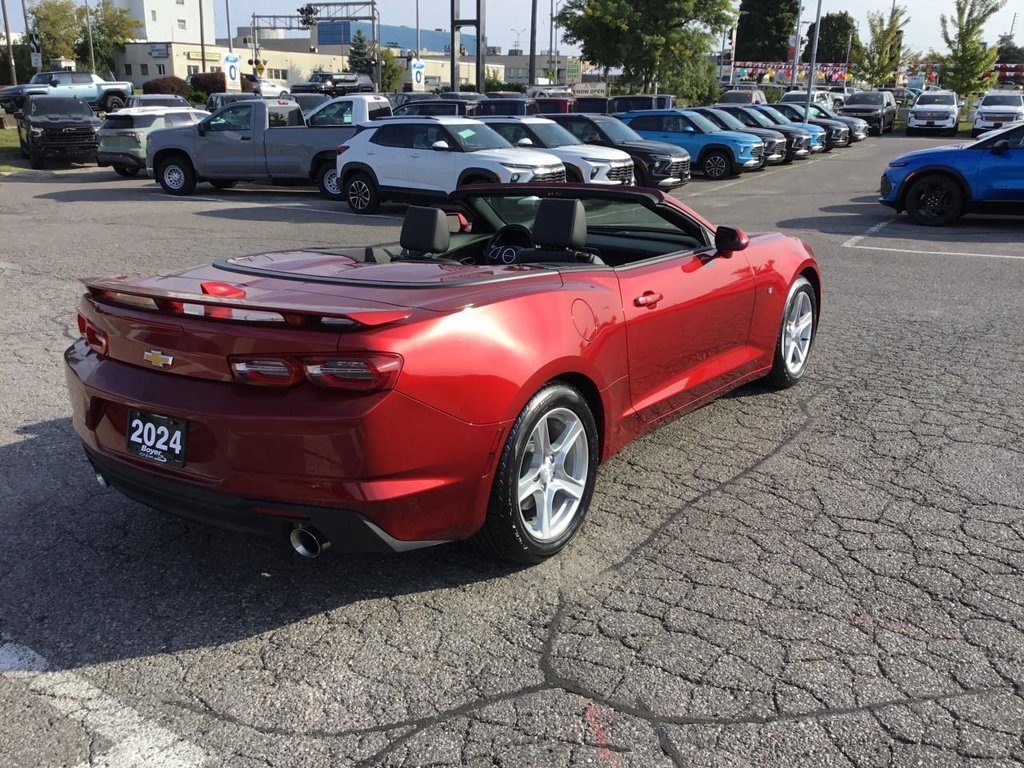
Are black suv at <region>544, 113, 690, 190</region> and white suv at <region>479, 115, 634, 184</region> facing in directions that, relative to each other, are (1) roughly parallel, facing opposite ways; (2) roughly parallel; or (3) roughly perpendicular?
roughly parallel

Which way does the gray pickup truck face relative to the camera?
to the viewer's left

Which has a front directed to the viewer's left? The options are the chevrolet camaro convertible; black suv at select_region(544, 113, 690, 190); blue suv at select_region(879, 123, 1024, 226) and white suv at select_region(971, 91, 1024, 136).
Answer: the blue suv

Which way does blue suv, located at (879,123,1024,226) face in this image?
to the viewer's left

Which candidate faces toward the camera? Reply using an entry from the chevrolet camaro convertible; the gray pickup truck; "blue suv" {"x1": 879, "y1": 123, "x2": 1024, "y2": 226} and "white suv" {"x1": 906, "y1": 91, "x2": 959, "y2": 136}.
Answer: the white suv

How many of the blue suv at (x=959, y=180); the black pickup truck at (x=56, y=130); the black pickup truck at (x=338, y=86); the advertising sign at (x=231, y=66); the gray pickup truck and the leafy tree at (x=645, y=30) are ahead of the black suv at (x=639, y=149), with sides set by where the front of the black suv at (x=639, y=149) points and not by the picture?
1

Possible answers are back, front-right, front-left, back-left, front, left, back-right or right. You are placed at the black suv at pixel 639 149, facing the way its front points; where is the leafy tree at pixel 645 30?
back-left

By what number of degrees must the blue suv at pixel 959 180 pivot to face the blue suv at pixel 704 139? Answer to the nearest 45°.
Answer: approximately 45° to its right

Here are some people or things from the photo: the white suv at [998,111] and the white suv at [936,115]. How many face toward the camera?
2

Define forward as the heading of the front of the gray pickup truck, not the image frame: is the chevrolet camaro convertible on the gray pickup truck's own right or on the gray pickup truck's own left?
on the gray pickup truck's own left

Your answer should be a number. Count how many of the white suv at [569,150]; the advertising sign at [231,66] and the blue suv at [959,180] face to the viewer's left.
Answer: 1

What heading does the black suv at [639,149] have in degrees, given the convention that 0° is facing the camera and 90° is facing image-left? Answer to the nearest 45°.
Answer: approximately 315°

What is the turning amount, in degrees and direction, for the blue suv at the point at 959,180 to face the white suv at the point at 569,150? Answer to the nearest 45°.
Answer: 0° — it already faces it

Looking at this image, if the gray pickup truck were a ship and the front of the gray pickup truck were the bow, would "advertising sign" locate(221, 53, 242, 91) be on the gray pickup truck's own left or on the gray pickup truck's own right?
on the gray pickup truck's own right

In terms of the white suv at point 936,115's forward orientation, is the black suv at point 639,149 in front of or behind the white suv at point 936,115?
in front

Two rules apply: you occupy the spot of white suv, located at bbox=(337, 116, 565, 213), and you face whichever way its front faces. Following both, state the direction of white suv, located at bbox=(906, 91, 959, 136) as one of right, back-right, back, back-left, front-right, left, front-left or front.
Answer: left

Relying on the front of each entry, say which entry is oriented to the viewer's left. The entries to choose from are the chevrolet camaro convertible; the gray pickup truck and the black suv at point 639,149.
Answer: the gray pickup truck

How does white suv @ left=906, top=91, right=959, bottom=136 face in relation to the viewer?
toward the camera

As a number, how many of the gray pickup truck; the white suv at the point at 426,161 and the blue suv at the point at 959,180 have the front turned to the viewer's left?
2

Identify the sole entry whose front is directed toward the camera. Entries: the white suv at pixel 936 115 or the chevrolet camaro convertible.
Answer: the white suv

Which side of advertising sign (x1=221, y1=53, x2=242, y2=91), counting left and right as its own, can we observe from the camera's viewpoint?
front

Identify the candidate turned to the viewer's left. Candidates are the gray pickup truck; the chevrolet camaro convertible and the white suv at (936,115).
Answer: the gray pickup truck
